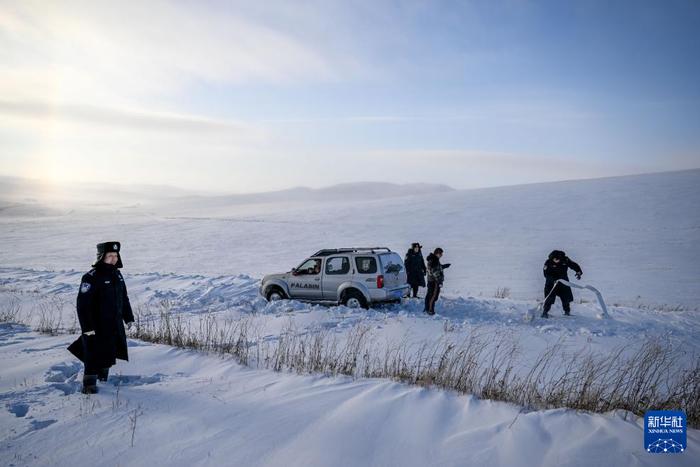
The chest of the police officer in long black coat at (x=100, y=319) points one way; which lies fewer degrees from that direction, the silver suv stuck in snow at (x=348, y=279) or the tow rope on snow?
the tow rope on snow

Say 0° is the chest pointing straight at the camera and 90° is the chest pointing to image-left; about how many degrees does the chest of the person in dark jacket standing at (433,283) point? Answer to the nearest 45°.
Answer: approximately 270°

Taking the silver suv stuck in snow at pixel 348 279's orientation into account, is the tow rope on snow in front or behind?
behind

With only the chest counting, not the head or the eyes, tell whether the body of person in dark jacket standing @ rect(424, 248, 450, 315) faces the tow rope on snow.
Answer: yes

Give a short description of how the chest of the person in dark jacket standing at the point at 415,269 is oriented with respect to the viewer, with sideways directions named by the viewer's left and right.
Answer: facing the viewer and to the right of the viewer

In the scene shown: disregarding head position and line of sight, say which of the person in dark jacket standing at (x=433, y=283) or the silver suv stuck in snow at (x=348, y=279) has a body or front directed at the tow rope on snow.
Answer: the person in dark jacket standing

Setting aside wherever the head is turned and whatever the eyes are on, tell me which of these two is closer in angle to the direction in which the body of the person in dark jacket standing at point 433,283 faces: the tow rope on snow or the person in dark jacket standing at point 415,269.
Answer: the tow rope on snow

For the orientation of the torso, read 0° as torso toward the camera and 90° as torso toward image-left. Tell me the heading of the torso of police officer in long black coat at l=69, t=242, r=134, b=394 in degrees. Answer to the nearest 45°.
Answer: approximately 315°

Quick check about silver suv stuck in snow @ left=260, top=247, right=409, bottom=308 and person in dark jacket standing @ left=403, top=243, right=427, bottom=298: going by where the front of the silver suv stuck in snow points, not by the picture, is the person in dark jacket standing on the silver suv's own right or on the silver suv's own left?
on the silver suv's own right

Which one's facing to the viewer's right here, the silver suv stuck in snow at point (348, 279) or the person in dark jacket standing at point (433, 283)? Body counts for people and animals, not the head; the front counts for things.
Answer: the person in dark jacket standing

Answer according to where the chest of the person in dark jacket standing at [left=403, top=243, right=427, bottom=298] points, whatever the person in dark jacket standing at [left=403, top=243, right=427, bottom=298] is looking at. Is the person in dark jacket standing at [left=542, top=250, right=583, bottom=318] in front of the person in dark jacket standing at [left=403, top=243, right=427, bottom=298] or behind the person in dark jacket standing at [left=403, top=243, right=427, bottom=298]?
in front

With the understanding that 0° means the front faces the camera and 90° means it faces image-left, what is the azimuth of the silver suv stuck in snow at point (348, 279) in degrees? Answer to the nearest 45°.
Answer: approximately 135°
